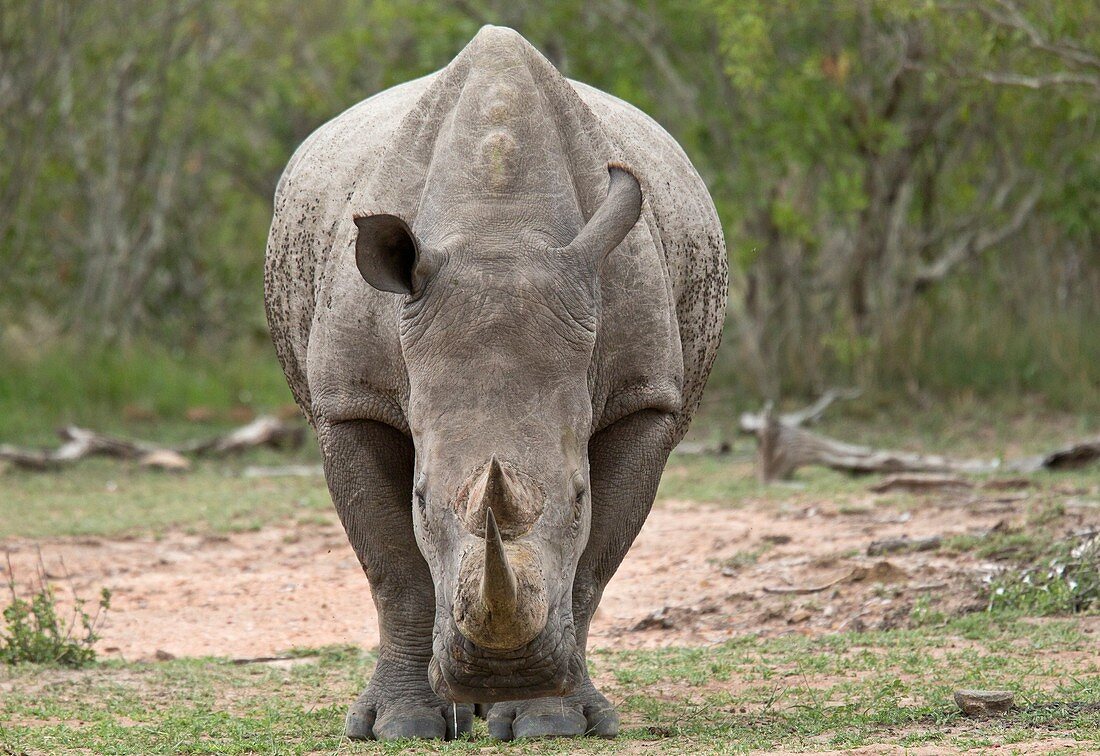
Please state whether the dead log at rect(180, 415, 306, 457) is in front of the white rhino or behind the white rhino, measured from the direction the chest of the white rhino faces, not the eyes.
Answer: behind

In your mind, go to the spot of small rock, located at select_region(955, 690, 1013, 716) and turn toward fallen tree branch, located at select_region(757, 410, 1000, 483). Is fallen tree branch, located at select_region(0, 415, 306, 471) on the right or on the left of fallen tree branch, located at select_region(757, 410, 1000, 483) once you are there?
left

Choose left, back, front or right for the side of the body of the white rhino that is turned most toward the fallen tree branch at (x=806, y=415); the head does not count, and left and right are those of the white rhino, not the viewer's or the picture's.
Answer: back

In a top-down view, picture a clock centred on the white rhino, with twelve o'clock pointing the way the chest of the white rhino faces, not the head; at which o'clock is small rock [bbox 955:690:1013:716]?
The small rock is roughly at 9 o'clock from the white rhino.

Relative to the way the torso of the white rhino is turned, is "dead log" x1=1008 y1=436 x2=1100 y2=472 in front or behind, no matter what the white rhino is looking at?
behind

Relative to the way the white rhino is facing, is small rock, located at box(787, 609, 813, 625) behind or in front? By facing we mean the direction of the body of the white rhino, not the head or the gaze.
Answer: behind

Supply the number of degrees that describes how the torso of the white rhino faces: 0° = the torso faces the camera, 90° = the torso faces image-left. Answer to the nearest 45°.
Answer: approximately 0°

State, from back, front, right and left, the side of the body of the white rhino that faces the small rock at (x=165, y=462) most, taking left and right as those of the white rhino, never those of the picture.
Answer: back

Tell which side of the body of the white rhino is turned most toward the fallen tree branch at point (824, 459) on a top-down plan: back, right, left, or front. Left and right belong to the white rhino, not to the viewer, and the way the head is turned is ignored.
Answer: back

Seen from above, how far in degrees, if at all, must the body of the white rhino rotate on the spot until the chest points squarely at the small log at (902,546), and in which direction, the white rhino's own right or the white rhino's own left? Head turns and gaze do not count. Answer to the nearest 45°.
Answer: approximately 135° to the white rhino's own left

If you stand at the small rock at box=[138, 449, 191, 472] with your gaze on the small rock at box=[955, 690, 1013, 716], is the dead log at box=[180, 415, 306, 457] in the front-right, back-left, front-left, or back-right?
back-left
